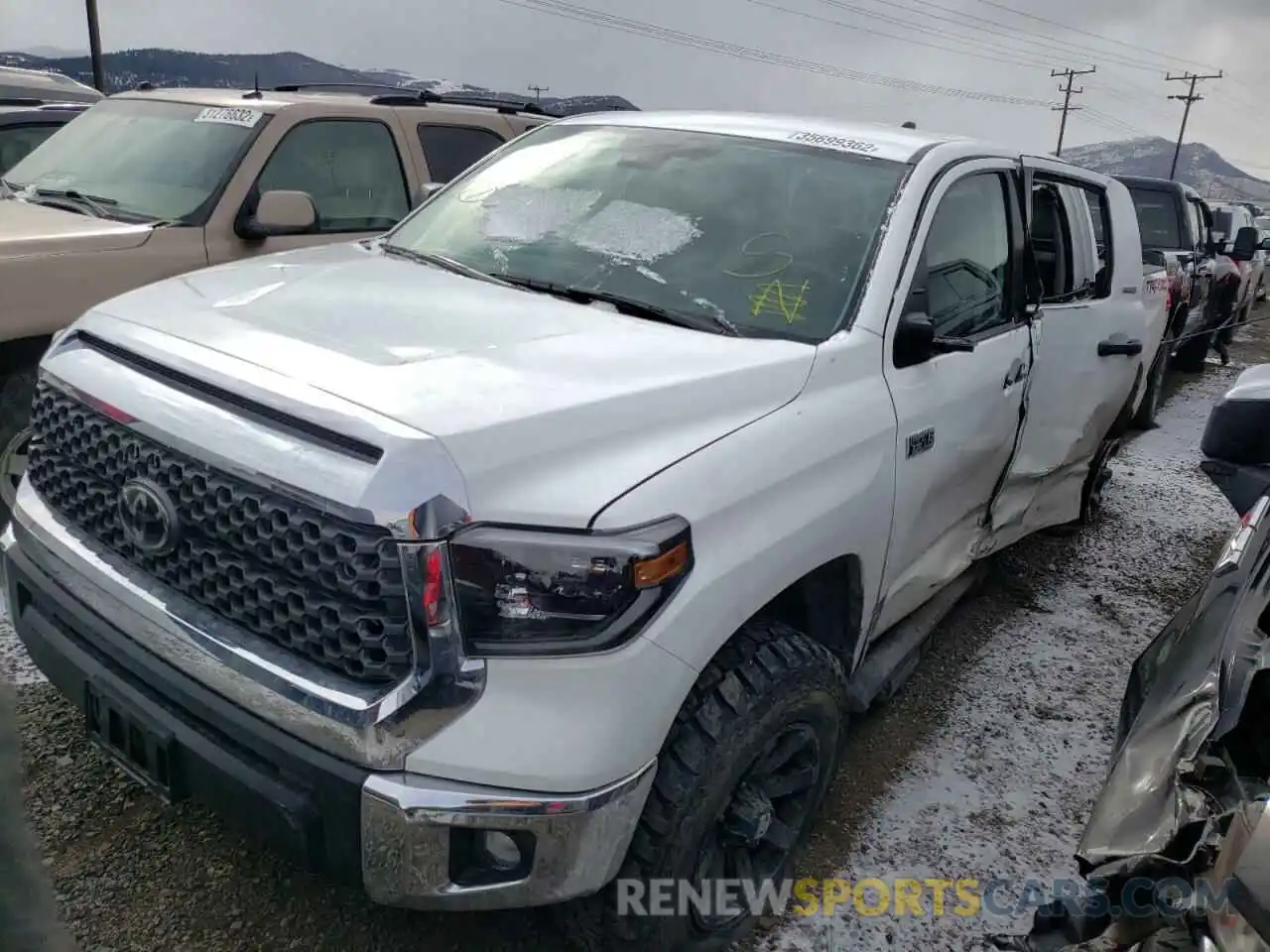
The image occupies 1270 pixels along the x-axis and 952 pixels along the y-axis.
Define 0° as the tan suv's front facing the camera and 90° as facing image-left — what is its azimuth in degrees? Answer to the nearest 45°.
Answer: approximately 45°

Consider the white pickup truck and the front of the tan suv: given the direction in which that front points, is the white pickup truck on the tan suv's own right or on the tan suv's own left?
on the tan suv's own left

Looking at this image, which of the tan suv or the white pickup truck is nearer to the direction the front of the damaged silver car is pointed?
the white pickup truck

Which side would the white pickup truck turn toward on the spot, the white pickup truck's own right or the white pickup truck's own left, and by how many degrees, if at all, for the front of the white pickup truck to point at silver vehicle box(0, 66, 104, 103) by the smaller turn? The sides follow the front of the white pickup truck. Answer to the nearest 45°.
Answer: approximately 90° to the white pickup truck's own right

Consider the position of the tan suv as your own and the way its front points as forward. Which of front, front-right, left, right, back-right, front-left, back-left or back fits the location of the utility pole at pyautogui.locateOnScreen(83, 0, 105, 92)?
back-right

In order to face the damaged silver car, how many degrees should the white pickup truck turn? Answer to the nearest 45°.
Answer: approximately 135° to its left

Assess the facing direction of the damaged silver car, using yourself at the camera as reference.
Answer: facing the viewer and to the left of the viewer

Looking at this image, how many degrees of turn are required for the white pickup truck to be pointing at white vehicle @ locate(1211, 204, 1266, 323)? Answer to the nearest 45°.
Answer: approximately 180°

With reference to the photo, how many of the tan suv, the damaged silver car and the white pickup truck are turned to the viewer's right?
0

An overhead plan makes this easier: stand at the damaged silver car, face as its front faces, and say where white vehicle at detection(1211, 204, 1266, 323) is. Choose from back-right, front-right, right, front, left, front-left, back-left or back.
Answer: back-right

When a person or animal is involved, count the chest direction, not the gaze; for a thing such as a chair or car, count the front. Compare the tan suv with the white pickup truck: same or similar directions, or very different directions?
same or similar directions

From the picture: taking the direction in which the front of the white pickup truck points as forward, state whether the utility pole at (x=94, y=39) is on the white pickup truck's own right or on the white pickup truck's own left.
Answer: on the white pickup truck's own right

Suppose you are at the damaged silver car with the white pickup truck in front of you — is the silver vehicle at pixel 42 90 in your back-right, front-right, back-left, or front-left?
front-left

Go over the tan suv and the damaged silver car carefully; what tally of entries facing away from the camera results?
0
